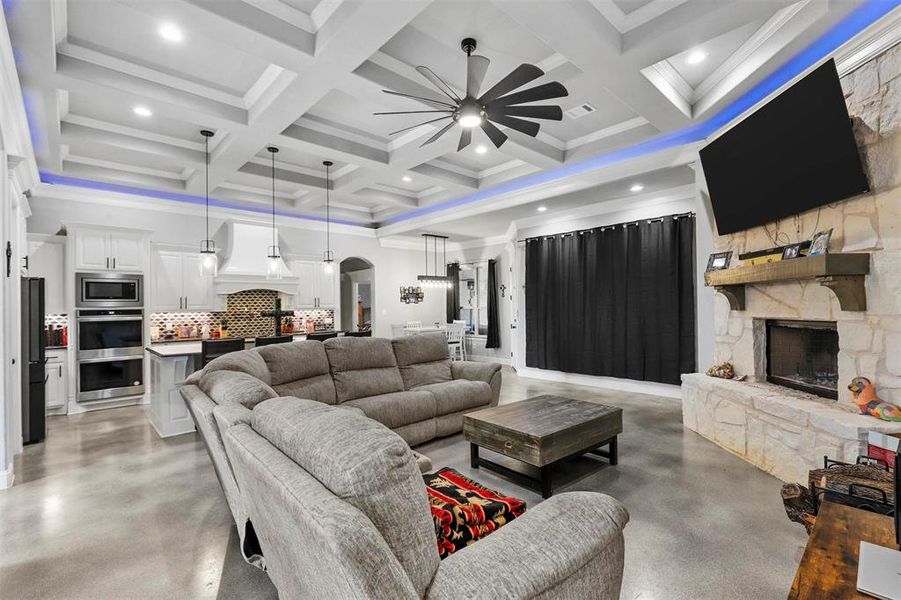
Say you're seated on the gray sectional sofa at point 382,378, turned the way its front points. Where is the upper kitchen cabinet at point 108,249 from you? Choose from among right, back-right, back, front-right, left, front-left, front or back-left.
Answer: back

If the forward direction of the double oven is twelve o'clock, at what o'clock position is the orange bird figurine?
The orange bird figurine is roughly at 11 o'clock from the double oven.

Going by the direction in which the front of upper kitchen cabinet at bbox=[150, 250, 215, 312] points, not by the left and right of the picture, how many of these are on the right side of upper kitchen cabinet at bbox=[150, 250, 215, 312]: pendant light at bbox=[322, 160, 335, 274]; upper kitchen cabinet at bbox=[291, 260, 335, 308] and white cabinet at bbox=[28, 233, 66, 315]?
1

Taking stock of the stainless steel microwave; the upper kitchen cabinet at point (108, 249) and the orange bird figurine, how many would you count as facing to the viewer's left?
1

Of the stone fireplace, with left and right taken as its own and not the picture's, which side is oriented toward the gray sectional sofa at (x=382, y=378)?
front

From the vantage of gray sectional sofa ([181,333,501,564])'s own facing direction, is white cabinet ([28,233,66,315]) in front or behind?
behind

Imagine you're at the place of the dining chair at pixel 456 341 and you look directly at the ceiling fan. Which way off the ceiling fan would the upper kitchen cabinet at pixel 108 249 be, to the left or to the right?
right

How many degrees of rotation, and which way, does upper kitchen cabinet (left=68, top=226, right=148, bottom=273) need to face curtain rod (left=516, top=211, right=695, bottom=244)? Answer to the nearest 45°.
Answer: approximately 45° to its left

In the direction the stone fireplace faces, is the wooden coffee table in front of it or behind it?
in front

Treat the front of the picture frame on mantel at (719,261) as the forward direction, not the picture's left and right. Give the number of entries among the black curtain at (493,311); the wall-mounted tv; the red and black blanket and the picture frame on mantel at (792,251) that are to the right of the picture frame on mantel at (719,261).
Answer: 1

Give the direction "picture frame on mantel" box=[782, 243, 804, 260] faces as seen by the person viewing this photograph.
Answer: facing the viewer and to the left of the viewer

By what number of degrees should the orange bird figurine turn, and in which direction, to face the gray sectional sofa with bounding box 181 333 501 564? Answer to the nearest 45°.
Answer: approximately 45° to its left

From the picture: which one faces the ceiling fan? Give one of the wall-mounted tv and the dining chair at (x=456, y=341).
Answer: the wall-mounted tv

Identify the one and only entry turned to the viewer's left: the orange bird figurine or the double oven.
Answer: the orange bird figurine

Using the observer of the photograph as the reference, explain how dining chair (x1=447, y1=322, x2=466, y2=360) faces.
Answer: facing away from the viewer and to the left of the viewer

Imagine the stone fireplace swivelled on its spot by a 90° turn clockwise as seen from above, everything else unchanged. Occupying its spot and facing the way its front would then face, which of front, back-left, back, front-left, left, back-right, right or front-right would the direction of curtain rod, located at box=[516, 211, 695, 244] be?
front

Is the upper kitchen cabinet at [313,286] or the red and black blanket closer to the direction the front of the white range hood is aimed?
the red and black blanket

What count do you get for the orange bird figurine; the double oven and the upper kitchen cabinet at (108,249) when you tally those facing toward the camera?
2

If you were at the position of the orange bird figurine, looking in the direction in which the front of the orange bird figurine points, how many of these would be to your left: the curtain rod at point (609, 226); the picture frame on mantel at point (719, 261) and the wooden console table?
1
